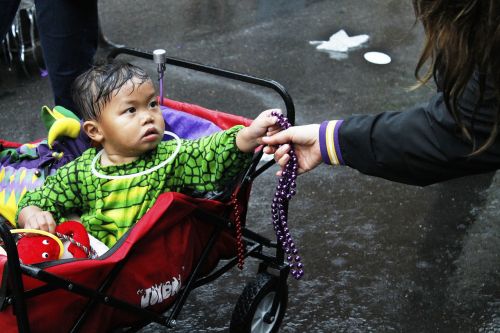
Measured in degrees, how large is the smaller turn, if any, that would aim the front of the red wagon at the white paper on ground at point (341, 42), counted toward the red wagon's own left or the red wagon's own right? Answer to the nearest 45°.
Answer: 0° — it already faces it

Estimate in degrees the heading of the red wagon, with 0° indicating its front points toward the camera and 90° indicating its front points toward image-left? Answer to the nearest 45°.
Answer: approximately 225°

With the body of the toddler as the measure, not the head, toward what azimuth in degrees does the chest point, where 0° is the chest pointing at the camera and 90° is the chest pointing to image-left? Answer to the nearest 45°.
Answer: approximately 315°

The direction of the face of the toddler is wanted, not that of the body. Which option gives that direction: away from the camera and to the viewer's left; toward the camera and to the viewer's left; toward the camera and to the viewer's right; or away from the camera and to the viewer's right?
toward the camera and to the viewer's right
